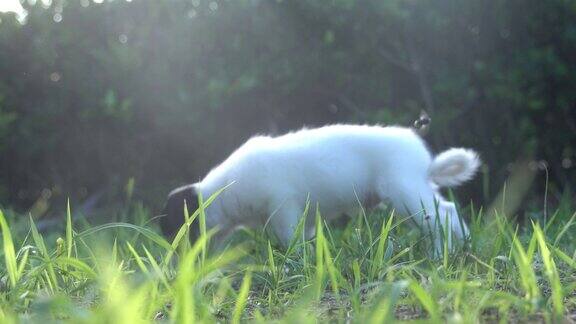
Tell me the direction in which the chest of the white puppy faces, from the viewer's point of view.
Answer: to the viewer's left
